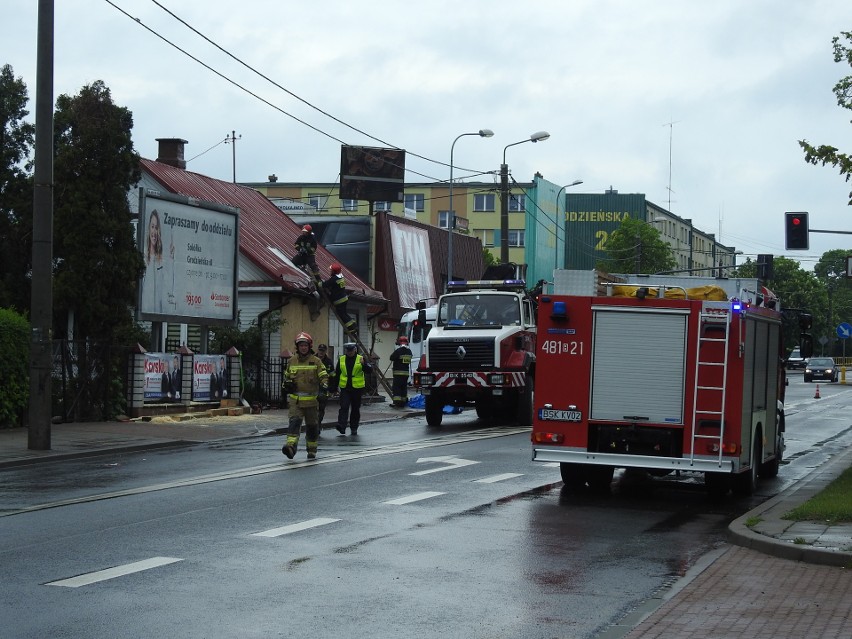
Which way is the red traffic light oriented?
toward the camera

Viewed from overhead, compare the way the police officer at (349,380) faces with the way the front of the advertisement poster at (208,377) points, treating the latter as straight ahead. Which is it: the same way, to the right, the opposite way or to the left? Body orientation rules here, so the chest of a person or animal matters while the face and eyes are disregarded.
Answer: the same way

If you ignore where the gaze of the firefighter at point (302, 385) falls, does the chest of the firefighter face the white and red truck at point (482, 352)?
no

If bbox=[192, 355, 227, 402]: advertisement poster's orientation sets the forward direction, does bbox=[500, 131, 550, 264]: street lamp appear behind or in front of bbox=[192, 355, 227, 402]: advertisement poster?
behind

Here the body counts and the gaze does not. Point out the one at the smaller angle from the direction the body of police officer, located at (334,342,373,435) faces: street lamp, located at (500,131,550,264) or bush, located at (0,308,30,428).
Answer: the bush

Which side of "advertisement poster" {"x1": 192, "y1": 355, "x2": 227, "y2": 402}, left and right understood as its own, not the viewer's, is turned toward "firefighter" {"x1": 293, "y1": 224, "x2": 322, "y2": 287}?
back

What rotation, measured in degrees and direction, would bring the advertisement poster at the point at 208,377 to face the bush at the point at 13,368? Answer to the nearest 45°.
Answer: approximately 45° to its right

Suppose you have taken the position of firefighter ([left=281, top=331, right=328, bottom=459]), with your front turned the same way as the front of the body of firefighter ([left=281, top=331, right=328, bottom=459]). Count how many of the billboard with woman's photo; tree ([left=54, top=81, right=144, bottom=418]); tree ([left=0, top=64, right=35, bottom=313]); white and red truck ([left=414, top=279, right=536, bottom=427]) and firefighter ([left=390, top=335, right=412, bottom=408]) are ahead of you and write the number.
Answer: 0

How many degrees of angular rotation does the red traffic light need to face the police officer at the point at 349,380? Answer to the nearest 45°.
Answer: approximately 45° to its right

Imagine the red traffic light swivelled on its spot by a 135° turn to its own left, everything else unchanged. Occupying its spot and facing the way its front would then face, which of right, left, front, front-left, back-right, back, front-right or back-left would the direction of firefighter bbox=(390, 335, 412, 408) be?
back-left

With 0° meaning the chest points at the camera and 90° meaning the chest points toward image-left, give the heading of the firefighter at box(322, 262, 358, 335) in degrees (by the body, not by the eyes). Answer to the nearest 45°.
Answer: approximately 135°

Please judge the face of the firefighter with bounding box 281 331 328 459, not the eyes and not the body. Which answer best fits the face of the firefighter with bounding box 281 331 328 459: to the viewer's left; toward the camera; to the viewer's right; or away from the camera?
toward the camera

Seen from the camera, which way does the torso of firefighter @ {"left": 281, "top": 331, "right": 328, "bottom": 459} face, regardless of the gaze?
toward the camera

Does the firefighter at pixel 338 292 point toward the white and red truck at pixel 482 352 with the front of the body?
no

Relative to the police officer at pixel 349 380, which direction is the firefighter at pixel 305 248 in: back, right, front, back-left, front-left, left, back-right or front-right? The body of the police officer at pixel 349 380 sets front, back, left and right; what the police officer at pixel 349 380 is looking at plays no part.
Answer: back
